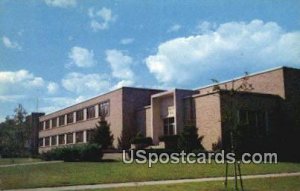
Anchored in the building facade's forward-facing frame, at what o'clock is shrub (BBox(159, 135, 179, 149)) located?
The shrub is roughly at 1 o'clock from the building facade.

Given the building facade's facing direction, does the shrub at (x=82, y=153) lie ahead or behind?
ahead

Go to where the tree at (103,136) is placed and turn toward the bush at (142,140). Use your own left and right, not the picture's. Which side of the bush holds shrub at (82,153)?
right

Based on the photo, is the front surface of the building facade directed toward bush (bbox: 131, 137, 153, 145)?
yes

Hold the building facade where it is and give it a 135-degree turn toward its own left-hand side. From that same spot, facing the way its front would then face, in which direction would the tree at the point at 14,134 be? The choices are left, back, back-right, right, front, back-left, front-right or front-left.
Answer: back

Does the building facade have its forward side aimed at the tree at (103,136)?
no

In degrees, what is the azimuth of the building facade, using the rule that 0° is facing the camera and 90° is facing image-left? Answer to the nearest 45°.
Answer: approximately 45°
